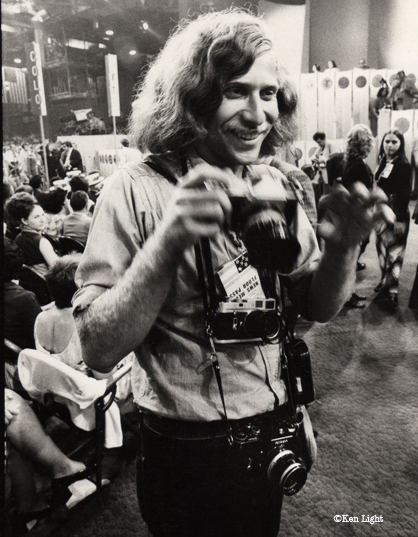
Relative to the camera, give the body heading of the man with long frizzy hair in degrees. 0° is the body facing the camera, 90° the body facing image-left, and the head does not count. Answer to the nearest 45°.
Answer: approximately 315°

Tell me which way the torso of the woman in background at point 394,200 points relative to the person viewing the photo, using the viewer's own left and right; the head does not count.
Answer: facing the viewer and to the left of the viewer

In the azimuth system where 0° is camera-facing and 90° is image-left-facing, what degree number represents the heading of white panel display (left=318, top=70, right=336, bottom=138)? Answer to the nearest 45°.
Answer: approximately 0°

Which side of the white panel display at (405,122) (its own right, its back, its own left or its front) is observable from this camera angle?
front

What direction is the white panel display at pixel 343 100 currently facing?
toward the camera

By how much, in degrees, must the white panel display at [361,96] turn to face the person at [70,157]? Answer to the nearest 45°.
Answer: approximately 45° to its right

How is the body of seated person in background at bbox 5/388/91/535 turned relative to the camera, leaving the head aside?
to the viewer's right

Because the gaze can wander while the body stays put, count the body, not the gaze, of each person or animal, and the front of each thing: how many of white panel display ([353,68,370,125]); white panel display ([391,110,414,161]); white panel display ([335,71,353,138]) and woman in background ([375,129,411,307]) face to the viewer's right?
0
